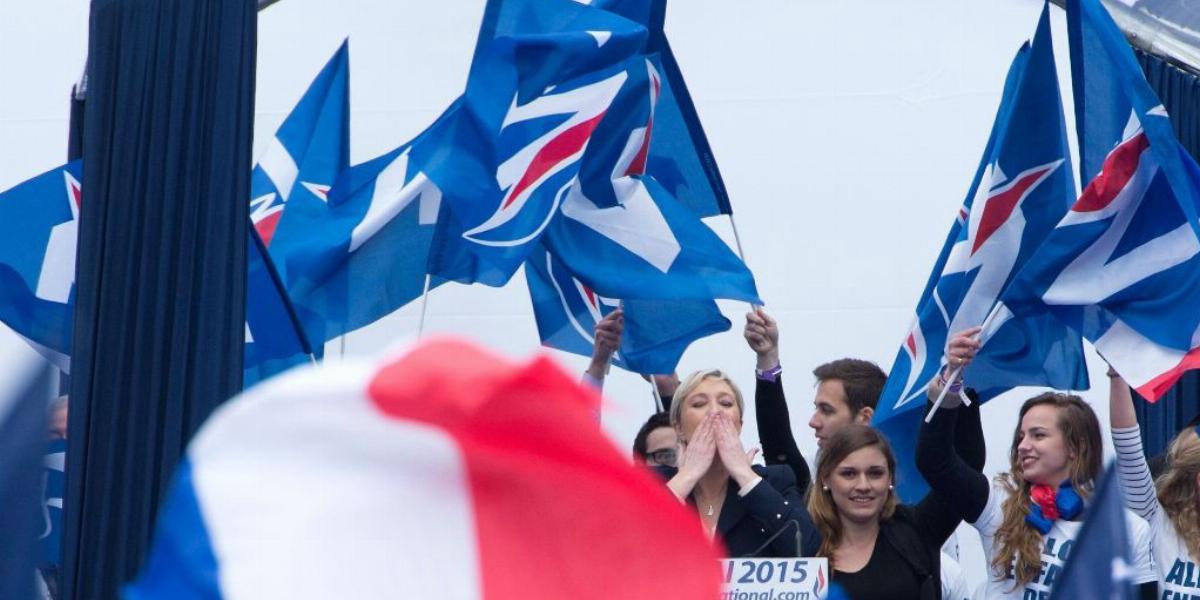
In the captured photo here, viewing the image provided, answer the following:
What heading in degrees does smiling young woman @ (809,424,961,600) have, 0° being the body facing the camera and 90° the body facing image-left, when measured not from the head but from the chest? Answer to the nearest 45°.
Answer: approximately 0°

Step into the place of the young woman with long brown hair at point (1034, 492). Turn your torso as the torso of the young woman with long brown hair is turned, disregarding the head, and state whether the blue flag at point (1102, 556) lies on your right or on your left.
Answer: on your left

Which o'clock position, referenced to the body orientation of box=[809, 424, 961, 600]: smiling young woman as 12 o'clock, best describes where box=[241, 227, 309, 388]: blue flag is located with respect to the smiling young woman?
The blue flag is roughly at 3 o'clock from the smiling young woman.

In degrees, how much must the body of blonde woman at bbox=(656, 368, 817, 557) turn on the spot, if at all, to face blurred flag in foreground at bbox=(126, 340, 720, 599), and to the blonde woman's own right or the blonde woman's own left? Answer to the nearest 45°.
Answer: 0° — they already face it

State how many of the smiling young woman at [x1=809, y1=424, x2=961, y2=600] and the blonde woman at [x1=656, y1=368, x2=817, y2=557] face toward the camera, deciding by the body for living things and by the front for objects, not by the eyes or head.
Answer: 2
